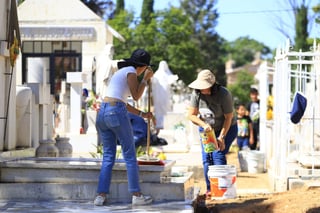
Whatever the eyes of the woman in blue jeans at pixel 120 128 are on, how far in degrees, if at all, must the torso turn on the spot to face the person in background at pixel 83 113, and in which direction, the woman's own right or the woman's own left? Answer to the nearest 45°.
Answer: approximately 45° to the woman's own left

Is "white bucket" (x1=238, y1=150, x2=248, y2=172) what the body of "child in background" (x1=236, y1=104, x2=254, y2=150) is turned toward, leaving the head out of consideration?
yes

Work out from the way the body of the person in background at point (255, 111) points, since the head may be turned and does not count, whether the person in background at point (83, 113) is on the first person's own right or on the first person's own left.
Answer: on the first person's own right

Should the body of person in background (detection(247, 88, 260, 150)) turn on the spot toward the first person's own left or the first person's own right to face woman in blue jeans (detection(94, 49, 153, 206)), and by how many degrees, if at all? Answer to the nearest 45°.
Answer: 0° — they already face them

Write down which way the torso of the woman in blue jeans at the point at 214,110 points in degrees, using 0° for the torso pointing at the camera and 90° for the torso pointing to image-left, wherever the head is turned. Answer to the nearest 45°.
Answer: approximately 45°

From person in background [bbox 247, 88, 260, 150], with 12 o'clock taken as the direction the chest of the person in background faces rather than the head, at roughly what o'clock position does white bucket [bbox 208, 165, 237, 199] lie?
The white bucket is roughly at 12 o'clock from the person in background.

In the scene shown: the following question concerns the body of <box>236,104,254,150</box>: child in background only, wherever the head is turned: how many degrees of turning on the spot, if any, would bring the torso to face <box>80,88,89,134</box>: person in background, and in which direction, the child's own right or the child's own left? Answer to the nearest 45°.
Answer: approximately 90° to the child's own right

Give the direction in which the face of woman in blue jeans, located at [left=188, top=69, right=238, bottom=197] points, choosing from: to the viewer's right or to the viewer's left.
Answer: to the viewer's left

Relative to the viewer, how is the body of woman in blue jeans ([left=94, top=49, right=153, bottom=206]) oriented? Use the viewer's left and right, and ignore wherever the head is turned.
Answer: facing away from the viewer and to the right of the viewer

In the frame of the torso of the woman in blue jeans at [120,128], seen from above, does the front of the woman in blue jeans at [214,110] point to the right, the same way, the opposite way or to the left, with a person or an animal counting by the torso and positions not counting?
the opposite way

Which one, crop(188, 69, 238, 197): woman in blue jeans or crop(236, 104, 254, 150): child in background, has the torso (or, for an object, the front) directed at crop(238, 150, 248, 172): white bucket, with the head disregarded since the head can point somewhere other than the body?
the child in background
